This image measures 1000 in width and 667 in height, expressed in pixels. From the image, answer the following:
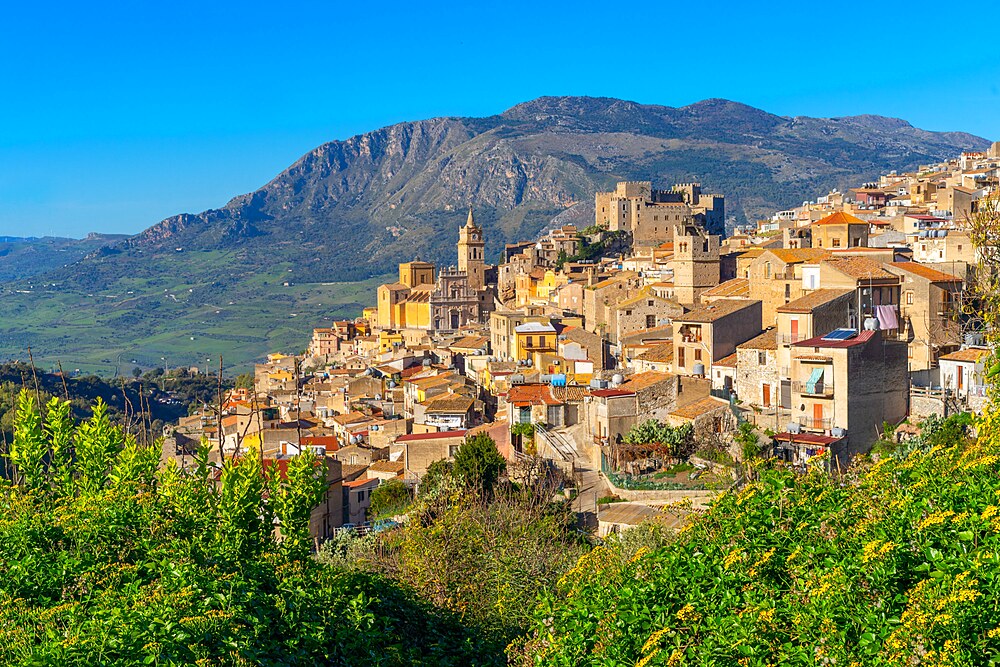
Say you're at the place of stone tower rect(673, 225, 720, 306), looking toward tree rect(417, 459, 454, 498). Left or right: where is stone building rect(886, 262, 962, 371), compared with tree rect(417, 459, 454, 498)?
left

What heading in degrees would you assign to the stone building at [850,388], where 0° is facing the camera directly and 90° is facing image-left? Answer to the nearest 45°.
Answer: approximately 45°

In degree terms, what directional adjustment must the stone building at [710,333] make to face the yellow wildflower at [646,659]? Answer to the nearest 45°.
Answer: approximately 45° to its left

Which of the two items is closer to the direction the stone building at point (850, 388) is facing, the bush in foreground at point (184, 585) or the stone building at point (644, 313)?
the bush in foreground

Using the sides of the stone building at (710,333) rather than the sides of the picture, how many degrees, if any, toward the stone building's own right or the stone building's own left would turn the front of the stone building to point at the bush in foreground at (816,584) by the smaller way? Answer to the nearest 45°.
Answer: approximately 45° to the stone building's own left

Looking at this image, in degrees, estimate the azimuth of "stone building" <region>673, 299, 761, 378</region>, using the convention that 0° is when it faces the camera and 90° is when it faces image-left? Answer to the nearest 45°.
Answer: approximately 45°

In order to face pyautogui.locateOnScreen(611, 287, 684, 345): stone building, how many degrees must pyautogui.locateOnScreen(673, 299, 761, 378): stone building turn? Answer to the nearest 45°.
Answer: approximately 135° to its right

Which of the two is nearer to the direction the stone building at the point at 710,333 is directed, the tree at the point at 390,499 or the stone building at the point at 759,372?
the tree

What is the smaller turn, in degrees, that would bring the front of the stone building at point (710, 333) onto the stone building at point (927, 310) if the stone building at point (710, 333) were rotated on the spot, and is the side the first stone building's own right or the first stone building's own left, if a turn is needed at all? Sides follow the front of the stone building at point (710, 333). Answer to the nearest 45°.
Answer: approximately 90° to the first stone building's own left
